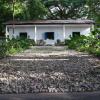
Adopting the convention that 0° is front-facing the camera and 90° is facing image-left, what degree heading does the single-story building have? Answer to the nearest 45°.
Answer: approximately 0°
